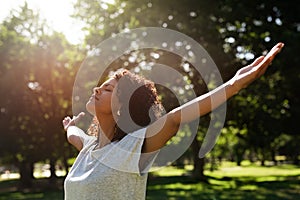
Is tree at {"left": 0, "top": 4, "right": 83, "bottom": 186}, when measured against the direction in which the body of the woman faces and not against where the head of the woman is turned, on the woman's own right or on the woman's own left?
on the woman's own right

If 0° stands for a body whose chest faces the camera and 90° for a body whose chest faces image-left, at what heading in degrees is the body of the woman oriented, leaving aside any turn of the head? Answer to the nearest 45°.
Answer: approximately 45°
